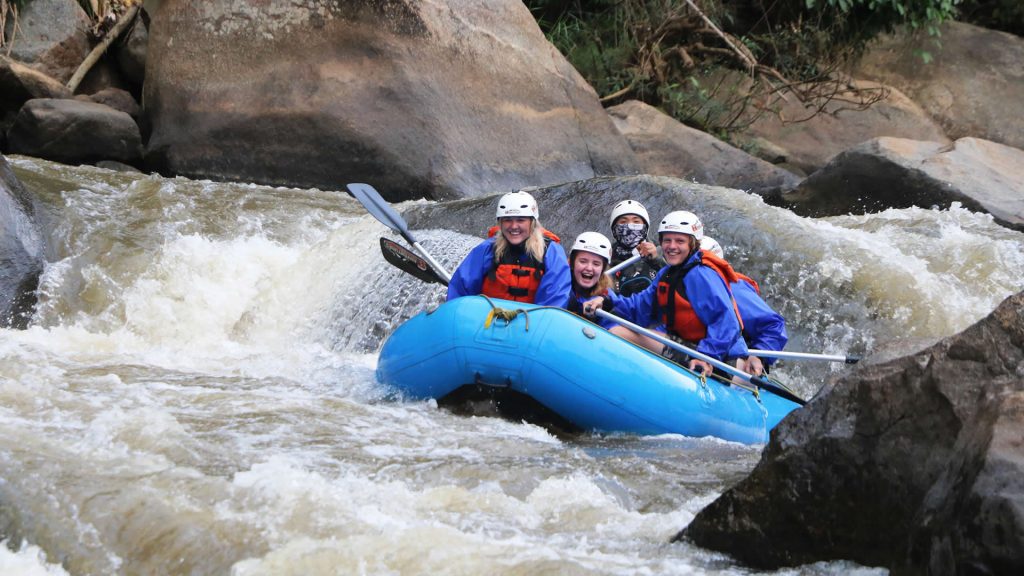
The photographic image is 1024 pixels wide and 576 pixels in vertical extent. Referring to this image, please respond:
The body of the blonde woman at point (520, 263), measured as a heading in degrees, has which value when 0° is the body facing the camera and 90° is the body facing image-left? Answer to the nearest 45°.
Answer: approximately 0°

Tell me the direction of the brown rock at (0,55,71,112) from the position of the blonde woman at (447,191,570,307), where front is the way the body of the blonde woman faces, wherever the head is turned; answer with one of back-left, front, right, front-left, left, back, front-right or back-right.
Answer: back-right

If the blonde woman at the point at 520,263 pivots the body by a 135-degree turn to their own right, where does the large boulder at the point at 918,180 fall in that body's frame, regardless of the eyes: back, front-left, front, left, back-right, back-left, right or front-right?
right

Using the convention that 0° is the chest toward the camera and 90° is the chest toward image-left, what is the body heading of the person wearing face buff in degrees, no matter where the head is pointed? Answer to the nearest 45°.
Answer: approximately 0°

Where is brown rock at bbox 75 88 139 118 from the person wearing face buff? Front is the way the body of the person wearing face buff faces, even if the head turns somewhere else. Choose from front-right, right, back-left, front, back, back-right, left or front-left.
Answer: back-right

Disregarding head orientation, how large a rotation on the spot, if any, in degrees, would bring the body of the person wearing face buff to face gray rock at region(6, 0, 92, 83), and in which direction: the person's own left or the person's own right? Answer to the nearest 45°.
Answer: approximately 135° to the person's own right

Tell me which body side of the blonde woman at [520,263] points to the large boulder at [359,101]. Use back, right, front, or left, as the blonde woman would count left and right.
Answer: back

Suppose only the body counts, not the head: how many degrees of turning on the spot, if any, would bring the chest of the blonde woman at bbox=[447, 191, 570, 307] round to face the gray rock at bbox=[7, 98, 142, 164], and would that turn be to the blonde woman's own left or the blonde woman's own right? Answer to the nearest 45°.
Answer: approximately 135° to the blonde woman's own right

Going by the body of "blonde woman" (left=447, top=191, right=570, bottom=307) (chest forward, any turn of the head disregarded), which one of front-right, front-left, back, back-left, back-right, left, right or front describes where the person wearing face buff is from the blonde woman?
back-left

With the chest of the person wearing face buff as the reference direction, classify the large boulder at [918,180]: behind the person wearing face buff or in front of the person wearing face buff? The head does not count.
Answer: behind

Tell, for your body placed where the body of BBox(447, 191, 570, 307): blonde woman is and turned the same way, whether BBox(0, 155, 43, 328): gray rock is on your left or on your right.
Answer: on your right

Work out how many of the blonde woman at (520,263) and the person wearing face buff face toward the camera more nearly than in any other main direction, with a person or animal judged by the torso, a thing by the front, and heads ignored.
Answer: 2
